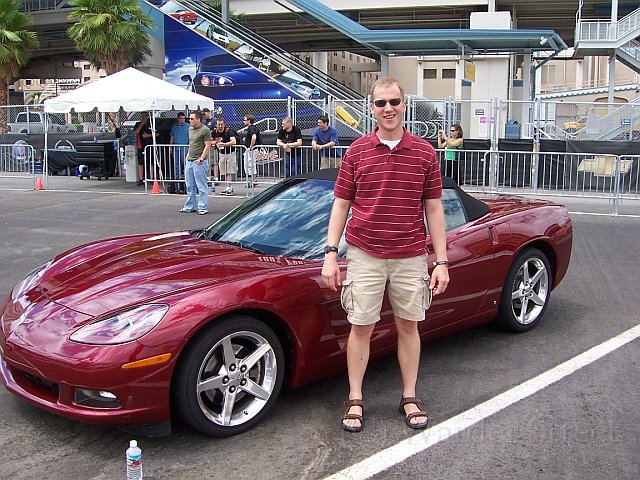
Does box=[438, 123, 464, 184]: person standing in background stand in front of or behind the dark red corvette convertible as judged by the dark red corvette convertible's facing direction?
behind

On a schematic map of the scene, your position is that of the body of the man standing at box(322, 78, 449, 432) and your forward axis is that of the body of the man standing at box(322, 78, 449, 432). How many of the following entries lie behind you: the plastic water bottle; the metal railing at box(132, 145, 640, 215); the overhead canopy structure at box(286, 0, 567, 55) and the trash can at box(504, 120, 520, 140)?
3

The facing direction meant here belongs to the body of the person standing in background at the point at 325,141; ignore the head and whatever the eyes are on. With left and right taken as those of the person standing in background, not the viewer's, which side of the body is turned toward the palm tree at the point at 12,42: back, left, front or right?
right

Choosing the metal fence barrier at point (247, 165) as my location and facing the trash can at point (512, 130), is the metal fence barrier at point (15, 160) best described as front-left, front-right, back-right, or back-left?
back-left

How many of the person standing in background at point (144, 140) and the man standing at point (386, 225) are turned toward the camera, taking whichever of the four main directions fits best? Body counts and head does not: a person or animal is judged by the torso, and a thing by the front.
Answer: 2

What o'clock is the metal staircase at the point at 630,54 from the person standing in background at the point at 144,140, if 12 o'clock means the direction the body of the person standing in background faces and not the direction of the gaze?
The metal staircase is roughly at 8 o'clock from the person standing in background.

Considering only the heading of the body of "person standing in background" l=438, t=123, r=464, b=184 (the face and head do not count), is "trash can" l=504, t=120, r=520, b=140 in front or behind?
behind

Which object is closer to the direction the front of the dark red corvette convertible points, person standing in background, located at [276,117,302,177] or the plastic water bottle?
the plastic water bottle
